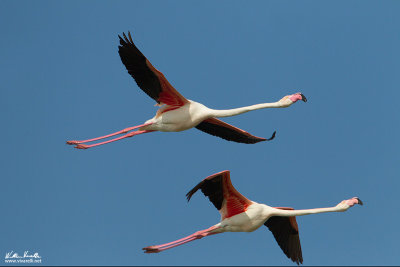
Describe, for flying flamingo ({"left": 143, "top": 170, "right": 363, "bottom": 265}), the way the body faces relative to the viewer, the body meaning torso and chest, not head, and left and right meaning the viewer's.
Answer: facing to the right of the viewer

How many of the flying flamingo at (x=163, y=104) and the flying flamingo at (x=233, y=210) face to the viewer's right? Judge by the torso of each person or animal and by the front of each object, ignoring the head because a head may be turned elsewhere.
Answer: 2

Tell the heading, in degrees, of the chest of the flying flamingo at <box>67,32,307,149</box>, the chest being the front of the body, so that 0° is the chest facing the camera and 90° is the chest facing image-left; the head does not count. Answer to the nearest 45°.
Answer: approximately 270°
